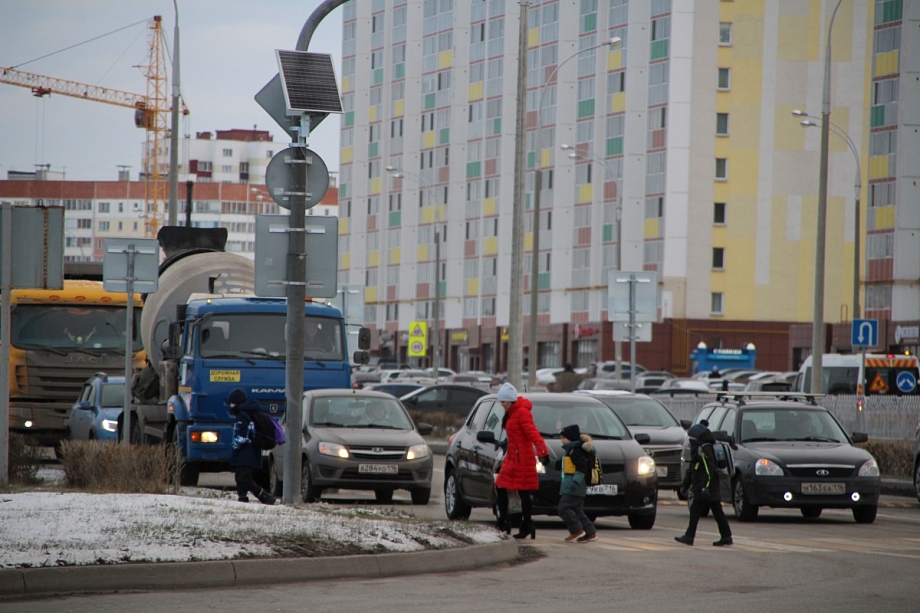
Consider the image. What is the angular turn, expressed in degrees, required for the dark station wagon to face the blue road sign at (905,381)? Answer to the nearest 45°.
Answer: approximately 135° to its left

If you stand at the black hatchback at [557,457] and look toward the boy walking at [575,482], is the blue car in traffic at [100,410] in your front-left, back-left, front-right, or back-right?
back-right

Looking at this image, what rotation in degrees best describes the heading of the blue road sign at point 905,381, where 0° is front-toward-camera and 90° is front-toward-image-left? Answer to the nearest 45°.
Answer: approximately 0°

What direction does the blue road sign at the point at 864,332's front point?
toward the camera

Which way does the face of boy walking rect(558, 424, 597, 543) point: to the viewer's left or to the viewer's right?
to the viewer's left

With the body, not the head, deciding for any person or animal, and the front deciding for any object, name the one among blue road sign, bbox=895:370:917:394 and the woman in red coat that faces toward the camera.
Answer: the blue road sign

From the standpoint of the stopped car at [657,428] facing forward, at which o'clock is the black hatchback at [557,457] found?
The black hatchback is roughly at 2 o'clock from the stopped car.

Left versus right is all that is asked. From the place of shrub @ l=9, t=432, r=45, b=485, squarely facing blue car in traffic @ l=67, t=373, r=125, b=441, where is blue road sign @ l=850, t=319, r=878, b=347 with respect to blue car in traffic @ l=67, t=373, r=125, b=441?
right

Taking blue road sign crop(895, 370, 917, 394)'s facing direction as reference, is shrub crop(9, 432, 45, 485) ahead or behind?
ahead

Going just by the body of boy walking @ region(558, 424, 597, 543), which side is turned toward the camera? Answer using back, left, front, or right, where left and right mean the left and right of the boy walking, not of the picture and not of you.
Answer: left

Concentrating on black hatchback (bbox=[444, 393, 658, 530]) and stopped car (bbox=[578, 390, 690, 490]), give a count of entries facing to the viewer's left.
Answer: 0

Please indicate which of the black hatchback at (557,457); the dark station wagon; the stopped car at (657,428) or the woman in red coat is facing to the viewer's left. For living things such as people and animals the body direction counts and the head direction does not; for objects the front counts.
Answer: the woman in red coat

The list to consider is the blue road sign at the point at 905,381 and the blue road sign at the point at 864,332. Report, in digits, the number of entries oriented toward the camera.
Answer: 2

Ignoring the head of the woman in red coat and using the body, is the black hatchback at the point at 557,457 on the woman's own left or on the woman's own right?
on the woman's own right

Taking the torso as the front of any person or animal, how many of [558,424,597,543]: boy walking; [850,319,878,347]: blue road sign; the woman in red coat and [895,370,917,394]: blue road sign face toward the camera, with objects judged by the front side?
2

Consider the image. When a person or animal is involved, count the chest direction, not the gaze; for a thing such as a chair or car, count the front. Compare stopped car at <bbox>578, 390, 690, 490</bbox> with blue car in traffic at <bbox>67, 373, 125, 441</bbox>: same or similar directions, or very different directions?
same or similar directions

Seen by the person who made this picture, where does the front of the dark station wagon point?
facing the viewer and to the right of the viewer
